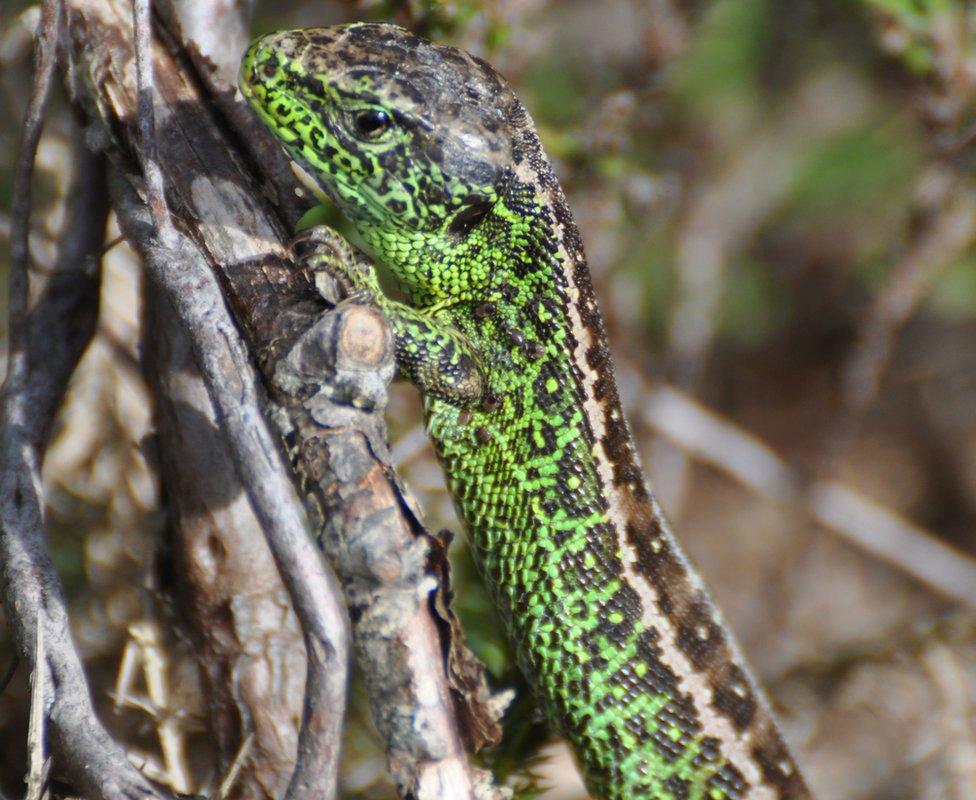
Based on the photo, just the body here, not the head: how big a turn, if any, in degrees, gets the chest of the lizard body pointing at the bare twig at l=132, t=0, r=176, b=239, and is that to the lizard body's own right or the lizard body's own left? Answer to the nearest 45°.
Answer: approximately 45° to the lizard body's own left

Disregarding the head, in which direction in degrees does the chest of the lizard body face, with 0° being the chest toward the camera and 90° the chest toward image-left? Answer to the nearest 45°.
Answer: approximately 90°

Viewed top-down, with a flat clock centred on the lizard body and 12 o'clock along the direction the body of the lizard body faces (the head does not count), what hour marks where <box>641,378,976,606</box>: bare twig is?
The bare twig is roughly at 4 o'clock from the lizard body.
